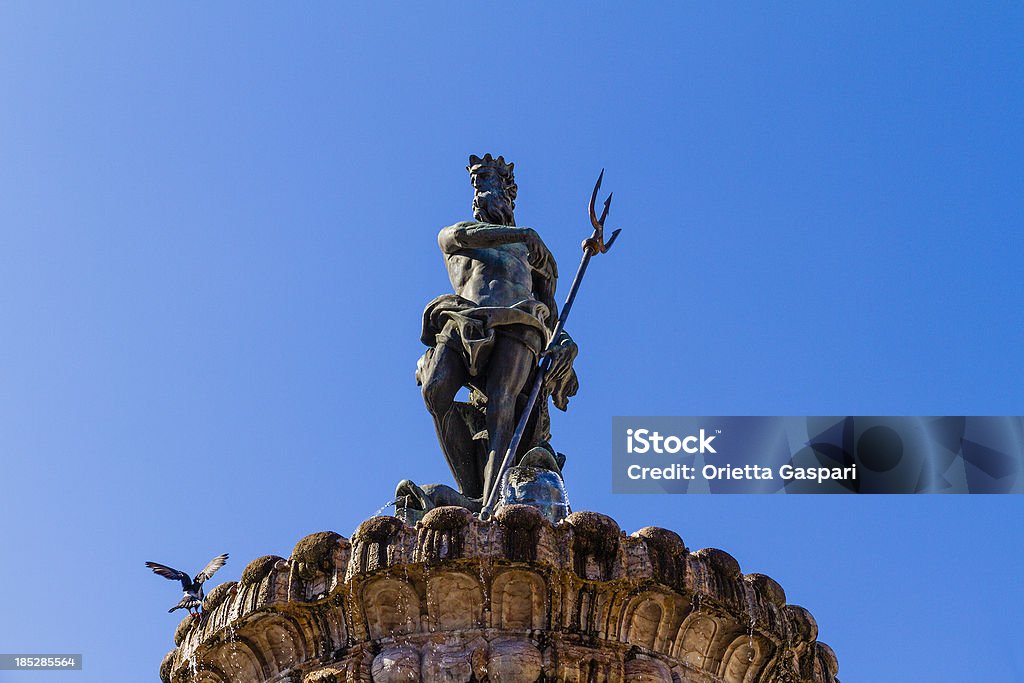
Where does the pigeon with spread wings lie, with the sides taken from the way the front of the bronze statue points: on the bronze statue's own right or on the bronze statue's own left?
on the bronze statue's own right

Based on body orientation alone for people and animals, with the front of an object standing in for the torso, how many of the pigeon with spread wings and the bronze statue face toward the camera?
1

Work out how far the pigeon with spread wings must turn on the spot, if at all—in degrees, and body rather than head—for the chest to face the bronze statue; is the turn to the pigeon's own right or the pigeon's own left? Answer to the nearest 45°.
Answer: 0° — it already faces it

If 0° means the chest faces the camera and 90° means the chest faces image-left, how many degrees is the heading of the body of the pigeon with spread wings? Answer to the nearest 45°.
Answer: approximately 225°

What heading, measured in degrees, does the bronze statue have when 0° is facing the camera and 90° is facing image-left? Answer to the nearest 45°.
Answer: approximately 0°
